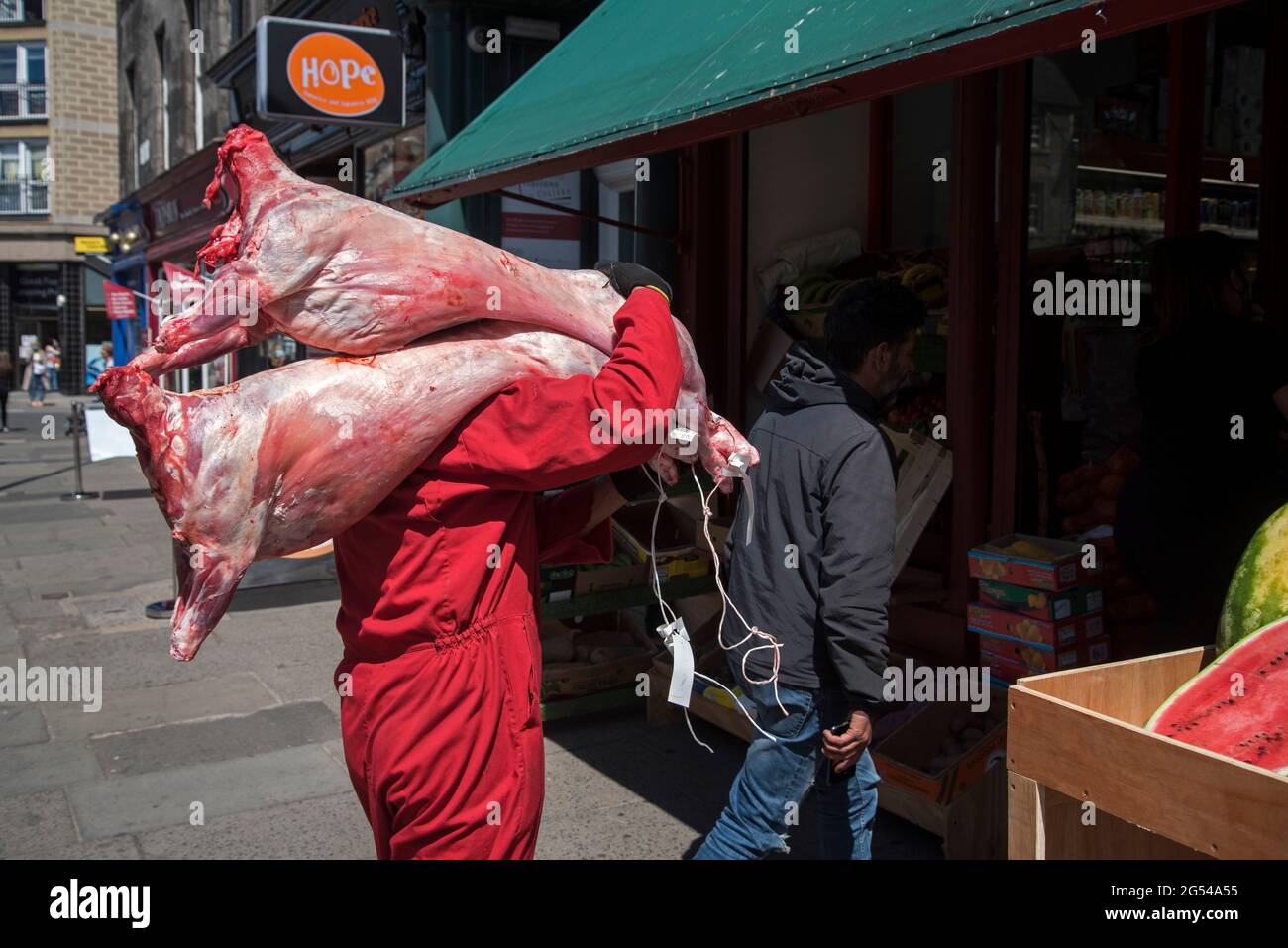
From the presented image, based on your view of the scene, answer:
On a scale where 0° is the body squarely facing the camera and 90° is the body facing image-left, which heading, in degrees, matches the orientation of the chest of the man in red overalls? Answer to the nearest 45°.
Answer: approximately 225°

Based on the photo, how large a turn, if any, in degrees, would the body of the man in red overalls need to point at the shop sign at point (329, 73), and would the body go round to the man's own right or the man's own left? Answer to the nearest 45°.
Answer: approximately 45° to the man's own left

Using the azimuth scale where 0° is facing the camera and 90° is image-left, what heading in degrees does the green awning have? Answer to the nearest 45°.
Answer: approximately 45°

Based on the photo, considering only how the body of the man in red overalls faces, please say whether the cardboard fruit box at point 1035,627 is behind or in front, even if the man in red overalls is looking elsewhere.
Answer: in front

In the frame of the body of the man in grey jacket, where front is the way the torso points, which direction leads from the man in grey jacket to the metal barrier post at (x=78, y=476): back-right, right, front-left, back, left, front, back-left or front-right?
left

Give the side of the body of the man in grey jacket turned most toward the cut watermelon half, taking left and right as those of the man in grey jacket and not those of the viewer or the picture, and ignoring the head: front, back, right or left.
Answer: right

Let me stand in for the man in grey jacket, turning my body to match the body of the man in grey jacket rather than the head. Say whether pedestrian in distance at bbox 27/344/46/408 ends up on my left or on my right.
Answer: on my left

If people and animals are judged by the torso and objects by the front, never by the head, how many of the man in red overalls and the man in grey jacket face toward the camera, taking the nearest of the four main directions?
0

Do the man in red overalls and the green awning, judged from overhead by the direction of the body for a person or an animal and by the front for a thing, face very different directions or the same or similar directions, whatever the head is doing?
very different directions
